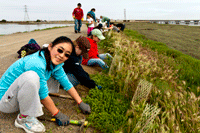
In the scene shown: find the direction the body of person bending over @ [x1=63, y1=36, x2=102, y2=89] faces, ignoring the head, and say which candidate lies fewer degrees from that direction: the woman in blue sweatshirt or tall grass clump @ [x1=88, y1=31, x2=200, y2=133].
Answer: the tall grass clump

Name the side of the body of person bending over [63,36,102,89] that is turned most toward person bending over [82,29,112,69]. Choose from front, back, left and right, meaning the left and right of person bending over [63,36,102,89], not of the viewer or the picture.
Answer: left

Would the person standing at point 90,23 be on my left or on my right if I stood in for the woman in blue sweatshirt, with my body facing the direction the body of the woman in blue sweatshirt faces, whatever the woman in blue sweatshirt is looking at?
on my left

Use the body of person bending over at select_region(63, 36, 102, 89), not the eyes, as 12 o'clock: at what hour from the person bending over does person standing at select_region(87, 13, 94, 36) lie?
The person standing is roughly at 9 o'clock from the person bending over.

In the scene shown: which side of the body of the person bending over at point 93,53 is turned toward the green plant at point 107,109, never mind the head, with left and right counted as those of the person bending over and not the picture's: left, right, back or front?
right

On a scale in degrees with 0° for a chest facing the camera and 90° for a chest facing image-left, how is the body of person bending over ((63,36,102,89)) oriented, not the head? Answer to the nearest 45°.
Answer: approximately 270°

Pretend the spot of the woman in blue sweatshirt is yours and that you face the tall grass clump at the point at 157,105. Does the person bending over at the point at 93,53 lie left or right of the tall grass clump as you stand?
left

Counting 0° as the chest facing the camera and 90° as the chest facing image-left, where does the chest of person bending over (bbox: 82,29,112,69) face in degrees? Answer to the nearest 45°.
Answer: approximately 270°

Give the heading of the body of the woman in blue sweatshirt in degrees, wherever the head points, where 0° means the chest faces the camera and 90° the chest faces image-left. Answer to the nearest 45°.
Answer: approximately 270°
